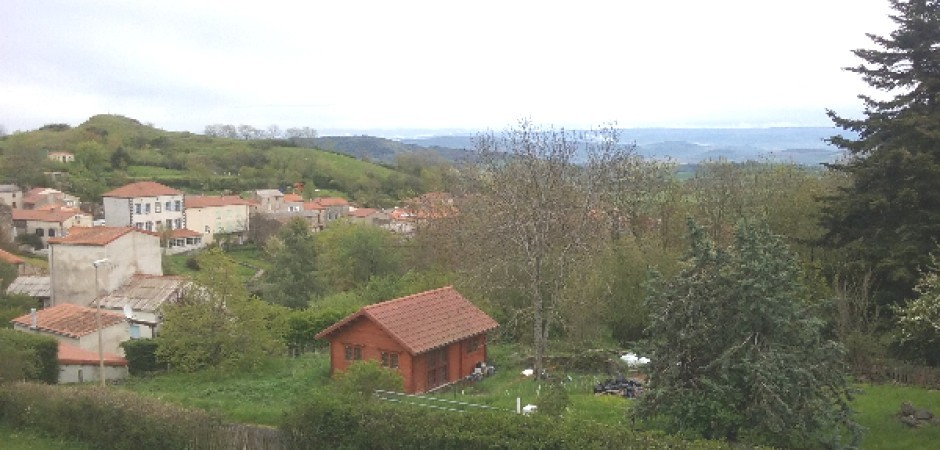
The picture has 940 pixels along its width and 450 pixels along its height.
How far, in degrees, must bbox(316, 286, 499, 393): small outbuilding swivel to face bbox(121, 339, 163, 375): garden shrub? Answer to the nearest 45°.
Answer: approximately 135° to its right

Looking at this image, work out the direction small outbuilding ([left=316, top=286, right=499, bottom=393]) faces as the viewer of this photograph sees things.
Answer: facing the viewer and to the right of the viewer

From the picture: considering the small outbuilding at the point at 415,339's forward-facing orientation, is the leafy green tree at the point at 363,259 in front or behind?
behind

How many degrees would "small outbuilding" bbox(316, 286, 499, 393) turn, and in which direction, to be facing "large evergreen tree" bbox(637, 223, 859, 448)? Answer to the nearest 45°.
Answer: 0° — it already faces it

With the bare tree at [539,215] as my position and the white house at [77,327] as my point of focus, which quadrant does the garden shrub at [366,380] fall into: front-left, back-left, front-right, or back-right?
front-left

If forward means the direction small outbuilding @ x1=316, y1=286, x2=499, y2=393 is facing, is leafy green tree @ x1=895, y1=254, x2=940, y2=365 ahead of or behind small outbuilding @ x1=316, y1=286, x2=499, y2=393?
ahead

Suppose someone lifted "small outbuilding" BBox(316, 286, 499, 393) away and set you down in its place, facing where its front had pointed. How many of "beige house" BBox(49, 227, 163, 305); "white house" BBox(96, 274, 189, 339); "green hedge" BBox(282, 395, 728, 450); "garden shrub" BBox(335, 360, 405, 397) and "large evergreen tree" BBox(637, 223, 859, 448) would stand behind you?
2

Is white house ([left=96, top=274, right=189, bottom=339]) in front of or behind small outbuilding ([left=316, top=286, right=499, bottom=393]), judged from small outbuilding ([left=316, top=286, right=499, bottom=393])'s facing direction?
behind

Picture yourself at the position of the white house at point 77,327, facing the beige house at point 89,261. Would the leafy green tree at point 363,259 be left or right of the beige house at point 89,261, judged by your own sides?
right

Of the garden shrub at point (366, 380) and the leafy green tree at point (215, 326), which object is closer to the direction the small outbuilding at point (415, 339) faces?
the garden shrub

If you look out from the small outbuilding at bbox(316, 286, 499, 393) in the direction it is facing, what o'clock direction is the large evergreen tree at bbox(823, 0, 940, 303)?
The large evergreen tree is roughly at 11 o'clock from the small outbuilding.

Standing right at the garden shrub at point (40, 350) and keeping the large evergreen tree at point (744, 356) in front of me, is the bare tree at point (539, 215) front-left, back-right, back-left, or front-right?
front-left

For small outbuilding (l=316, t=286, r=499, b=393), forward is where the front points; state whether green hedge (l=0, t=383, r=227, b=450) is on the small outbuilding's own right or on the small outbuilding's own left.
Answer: on the small outbuilding's own right

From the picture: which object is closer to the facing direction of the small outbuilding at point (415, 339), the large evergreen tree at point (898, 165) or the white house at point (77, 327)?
the large evergreen tree

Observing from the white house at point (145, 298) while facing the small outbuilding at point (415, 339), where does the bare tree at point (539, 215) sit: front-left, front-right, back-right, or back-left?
front-left

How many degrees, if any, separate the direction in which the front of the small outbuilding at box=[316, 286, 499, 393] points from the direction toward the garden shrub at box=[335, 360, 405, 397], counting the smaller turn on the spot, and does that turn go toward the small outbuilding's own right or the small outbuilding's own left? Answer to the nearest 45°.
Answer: approximately 45° to the small outbuilding's own right
